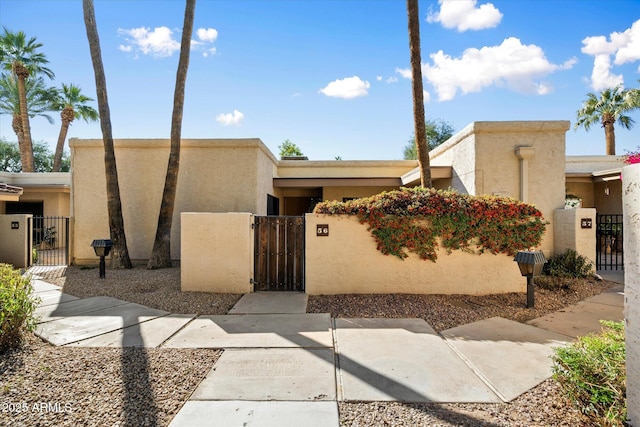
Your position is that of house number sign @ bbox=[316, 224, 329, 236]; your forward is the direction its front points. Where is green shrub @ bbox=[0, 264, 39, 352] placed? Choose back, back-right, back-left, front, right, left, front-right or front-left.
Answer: front-right

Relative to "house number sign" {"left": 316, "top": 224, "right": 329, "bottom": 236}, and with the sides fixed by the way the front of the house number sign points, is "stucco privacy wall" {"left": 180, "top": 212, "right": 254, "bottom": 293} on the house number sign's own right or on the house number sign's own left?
on the house number sign's own right

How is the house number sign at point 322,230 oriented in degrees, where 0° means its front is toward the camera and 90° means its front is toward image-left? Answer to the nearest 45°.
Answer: approximately 0°

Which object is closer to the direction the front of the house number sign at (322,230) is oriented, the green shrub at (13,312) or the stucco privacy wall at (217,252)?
the green shrub

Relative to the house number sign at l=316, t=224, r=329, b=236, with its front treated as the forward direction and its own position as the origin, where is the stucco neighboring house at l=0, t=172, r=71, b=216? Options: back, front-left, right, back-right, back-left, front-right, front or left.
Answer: back-right

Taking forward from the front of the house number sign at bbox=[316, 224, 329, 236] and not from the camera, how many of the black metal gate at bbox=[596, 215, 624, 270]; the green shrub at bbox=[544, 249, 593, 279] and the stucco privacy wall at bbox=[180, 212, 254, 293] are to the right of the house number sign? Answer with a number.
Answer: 1

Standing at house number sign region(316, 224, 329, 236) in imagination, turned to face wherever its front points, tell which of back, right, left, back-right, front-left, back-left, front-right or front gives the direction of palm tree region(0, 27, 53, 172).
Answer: back-right

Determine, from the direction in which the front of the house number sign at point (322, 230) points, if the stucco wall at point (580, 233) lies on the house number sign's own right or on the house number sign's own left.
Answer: on the house number sign's own left

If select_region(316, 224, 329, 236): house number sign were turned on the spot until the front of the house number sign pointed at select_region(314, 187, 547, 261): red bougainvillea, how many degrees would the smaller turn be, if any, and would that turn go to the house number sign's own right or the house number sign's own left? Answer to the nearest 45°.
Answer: approximately 90° to the house number sign's own left

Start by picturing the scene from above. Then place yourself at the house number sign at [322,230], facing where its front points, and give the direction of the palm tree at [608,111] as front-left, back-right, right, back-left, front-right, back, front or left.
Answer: back-left

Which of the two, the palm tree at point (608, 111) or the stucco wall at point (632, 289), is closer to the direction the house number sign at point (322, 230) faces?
the stucco wall
